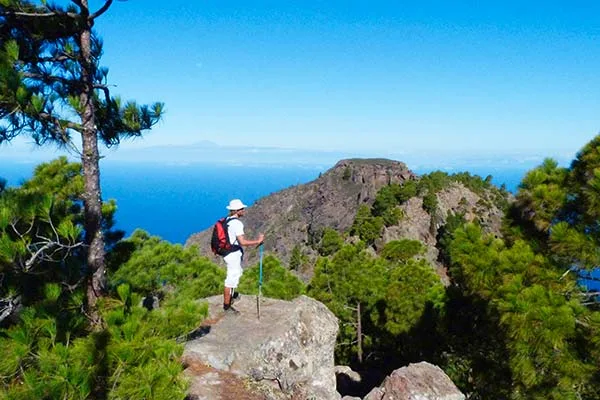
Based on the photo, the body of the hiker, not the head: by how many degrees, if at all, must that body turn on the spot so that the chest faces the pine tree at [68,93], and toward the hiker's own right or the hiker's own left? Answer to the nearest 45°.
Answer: approximately 135° to the hiker's own right

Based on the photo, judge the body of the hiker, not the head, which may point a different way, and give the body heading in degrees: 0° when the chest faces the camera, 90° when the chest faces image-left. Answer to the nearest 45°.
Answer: approximately 270°

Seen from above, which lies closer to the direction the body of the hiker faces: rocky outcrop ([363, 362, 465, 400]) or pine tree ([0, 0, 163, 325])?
the rocky outcrop
